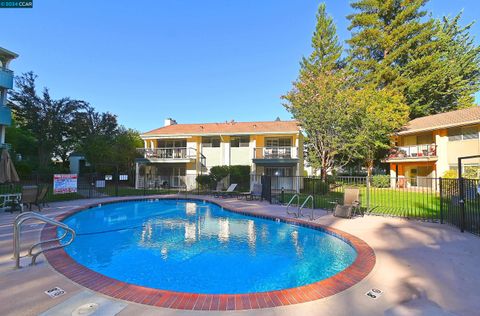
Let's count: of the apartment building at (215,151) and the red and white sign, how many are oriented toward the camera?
2

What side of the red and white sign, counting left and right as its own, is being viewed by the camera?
front

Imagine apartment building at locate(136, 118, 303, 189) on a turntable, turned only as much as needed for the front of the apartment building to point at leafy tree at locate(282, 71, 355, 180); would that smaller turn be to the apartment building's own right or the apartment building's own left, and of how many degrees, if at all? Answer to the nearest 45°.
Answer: approximately 45° to the apartment building's own left

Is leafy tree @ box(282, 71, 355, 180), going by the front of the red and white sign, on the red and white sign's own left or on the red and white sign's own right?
on the red and white sign's own left

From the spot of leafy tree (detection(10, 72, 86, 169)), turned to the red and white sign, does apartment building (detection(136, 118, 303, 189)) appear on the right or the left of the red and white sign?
left

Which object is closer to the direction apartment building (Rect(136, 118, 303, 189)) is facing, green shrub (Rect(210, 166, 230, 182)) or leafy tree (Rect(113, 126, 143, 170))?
the green shrub

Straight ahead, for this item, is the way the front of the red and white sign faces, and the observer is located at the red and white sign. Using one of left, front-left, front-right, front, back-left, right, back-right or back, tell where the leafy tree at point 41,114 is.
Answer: back

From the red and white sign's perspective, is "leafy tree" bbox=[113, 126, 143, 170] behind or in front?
behind

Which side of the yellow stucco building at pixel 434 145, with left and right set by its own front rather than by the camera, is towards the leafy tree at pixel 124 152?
front

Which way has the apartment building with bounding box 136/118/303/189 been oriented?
toward the camera

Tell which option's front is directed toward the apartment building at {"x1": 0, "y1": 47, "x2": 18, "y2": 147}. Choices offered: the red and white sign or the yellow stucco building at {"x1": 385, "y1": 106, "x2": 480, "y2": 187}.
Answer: the yellow stucco building

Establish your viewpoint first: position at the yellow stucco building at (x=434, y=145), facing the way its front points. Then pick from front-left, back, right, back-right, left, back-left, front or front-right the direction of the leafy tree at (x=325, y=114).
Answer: front

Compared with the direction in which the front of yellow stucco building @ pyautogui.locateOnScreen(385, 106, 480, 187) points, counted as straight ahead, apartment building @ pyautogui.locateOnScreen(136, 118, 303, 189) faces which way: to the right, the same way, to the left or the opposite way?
to the left

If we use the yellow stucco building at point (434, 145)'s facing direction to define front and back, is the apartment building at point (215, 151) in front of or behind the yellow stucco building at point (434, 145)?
in front

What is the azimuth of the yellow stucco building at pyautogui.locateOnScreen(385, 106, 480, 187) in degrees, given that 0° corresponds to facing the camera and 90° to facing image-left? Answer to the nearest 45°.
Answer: approximately 45°

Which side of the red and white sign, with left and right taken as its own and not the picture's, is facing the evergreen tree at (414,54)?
left
